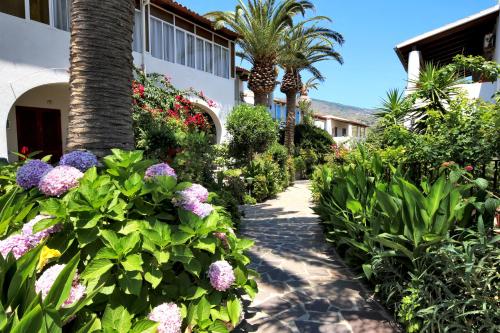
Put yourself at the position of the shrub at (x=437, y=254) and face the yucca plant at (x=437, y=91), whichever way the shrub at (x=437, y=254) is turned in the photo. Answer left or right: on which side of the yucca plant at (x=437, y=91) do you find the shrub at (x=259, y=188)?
left

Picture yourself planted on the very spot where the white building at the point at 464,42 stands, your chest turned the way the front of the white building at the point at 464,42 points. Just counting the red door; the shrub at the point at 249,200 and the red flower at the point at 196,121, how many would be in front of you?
3

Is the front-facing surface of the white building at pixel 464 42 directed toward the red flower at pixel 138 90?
yes

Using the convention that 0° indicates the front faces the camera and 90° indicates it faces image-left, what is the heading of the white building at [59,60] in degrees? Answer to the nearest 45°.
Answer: approximately 315°

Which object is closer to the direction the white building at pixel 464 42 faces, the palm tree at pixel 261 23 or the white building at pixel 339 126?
the palm tree

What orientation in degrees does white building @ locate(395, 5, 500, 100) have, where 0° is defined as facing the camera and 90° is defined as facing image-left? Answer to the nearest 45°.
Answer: approximately 45°

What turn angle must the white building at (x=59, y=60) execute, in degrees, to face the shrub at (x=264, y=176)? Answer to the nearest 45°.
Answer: approximately 45° to its left

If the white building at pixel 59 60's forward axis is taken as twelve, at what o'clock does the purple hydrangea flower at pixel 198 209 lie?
The purple hydrangea flower is roughly at 1 o'clock from the white building.
